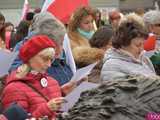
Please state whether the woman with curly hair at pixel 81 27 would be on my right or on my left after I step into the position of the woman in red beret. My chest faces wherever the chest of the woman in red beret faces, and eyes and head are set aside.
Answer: on my left

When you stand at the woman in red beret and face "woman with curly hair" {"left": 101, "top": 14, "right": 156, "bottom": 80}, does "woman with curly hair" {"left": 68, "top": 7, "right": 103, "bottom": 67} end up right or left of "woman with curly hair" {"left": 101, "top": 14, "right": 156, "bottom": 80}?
left

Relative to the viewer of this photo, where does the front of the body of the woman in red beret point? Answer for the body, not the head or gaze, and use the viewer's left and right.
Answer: facing the viewer and to the right of the viewer

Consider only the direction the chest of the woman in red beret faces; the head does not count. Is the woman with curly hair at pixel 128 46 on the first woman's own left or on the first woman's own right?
on the first woman's own left

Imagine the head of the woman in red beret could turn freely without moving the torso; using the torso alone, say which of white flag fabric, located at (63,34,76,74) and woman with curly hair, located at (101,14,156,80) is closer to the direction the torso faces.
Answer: the woman with curly hair

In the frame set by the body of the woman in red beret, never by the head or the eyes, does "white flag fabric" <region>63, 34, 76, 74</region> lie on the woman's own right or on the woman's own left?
on the woman's own left
